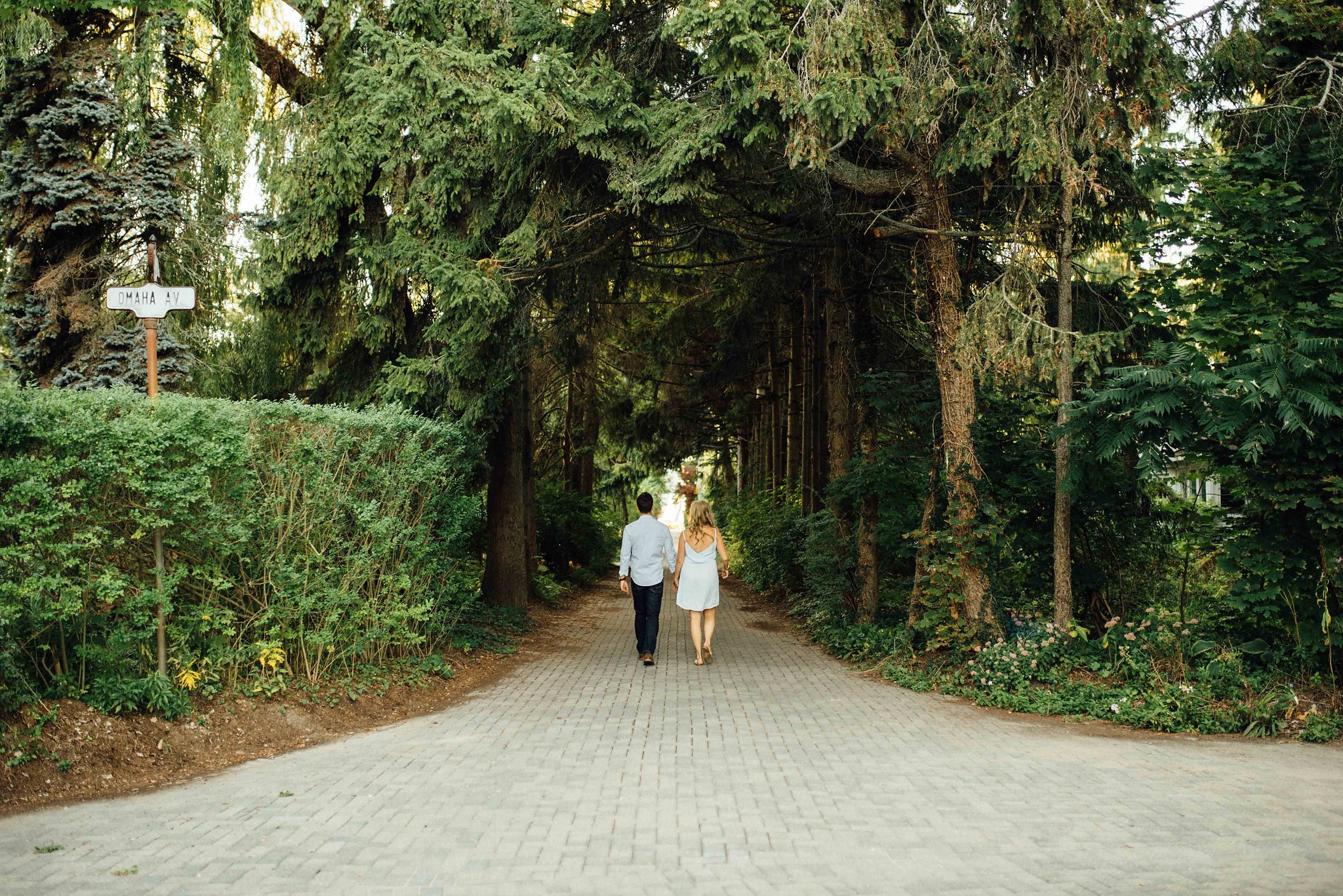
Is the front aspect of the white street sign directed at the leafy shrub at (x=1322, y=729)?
no

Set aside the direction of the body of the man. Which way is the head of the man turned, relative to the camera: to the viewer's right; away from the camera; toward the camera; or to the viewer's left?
away from the camera

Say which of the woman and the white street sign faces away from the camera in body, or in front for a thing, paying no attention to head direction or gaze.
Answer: the woman

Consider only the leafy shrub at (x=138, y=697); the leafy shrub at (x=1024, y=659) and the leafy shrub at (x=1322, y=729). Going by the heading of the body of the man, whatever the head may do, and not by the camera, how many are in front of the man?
0

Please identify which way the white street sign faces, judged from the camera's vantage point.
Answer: facing the viewer

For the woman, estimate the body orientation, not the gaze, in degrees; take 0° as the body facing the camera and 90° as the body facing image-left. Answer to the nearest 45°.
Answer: approximately 180°

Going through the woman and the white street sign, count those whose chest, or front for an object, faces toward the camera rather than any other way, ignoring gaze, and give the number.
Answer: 1

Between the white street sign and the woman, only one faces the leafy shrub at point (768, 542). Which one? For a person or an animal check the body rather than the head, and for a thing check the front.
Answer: the woman

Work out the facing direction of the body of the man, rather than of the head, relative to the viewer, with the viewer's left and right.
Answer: facing away from the viewer

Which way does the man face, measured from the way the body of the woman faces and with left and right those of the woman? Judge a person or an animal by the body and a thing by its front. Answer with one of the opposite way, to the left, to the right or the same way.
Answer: the same way

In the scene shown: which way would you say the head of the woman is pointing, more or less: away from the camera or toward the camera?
away from the camera

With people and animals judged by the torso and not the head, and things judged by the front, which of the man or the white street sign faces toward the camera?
the white street sign
